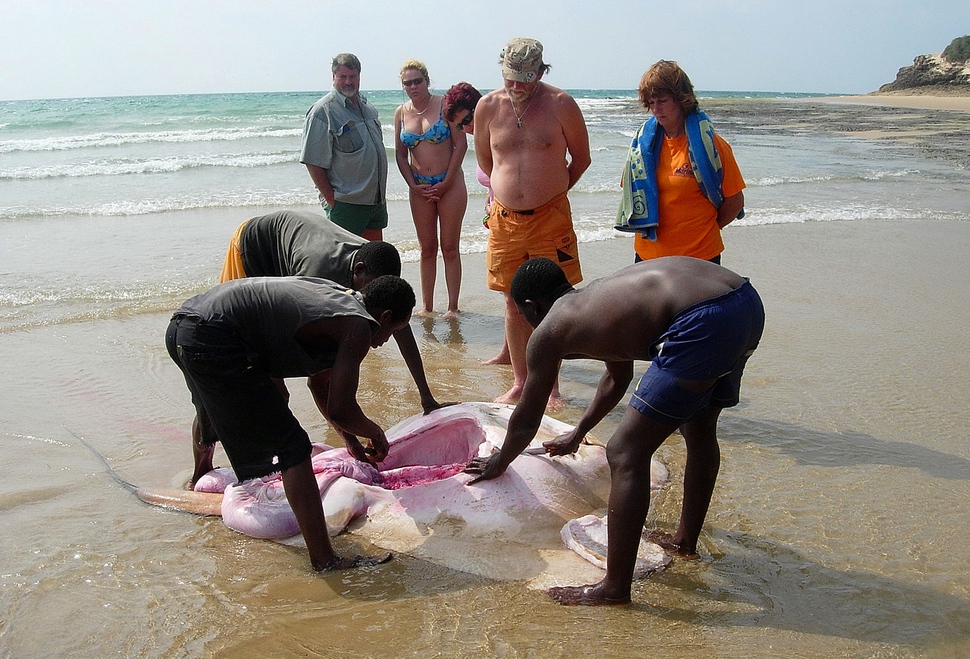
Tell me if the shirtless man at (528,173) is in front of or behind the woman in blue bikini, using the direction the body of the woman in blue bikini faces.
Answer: in front

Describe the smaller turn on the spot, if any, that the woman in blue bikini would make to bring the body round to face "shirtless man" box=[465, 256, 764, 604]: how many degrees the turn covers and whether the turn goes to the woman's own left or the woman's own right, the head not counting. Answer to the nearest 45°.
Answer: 0° — they already face them

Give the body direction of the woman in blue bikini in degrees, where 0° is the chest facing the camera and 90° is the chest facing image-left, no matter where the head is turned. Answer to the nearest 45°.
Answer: approximately 0°
